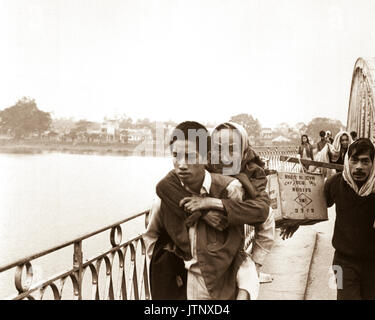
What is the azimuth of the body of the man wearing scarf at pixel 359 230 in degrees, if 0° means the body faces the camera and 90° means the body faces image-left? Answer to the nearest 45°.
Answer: approximately 0°
